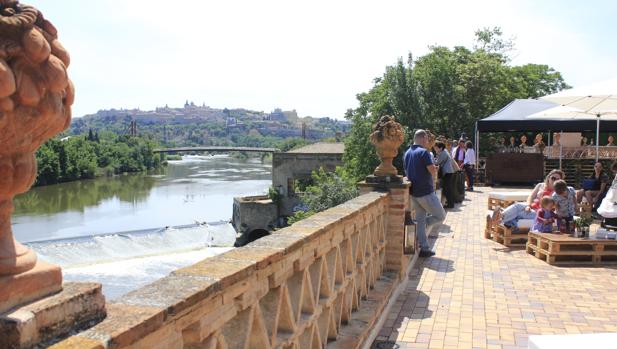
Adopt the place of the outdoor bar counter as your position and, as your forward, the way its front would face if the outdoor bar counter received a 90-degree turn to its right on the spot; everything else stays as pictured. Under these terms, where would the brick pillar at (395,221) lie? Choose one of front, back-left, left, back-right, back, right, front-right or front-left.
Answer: left

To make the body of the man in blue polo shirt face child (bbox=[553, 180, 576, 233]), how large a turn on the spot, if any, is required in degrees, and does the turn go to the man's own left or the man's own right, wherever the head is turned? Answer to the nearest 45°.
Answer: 0° — they already face them

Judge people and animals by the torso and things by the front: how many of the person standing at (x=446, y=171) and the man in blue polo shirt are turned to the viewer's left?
1

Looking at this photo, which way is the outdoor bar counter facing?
toward the camera

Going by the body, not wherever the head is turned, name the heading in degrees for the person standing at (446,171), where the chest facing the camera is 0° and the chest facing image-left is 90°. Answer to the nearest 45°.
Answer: approximately 90°

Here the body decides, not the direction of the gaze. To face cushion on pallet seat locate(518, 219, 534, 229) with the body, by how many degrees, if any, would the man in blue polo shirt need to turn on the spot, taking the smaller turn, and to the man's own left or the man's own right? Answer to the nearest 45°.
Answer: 0° — they already face it

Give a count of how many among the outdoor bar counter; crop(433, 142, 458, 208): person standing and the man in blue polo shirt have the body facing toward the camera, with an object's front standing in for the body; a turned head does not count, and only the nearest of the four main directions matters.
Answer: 1

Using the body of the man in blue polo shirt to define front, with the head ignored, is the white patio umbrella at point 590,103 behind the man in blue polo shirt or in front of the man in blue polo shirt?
in front

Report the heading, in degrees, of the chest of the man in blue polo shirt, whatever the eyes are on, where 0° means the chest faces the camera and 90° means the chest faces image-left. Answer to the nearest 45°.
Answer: approximately 225°

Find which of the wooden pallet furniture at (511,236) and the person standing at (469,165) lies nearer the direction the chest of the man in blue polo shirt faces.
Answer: the wooden pallet furniture
